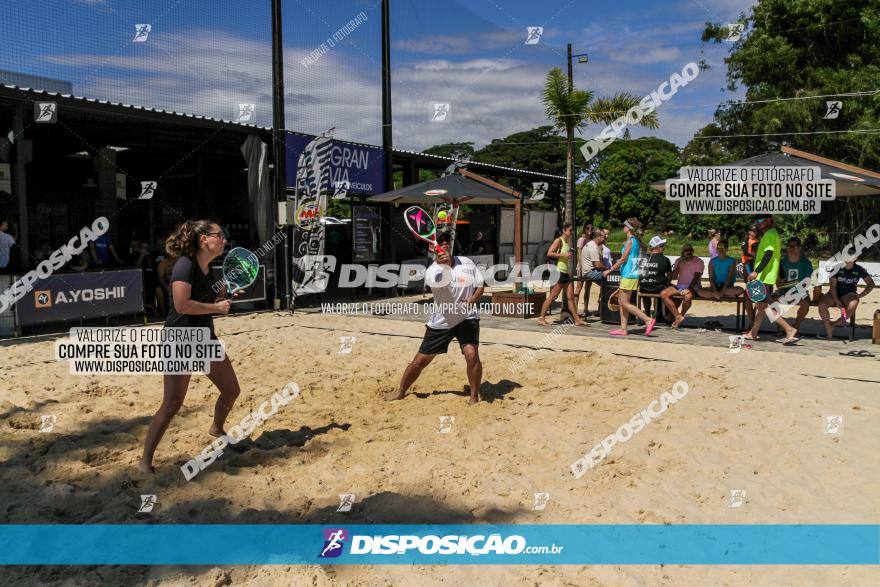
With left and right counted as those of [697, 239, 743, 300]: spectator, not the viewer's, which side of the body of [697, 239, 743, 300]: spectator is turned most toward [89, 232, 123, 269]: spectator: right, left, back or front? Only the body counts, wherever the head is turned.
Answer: right

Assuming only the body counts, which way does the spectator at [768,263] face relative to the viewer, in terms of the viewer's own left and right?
facing to the left of the viewer

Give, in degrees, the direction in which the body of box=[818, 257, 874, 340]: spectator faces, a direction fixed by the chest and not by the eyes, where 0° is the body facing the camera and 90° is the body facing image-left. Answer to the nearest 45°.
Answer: approximately 45°

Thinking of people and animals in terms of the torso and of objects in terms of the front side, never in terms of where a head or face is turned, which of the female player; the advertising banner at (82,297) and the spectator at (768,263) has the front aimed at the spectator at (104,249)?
the spectator at (768,263)

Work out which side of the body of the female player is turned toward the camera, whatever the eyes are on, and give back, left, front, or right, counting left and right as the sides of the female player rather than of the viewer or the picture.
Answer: right

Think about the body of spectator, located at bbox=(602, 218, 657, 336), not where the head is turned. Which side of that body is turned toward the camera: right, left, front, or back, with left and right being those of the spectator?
left

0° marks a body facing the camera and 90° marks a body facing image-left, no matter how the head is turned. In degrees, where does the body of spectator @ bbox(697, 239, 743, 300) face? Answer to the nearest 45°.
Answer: approximately 0°

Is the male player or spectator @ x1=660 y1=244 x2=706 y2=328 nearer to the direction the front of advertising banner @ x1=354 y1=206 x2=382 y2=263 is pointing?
the male player

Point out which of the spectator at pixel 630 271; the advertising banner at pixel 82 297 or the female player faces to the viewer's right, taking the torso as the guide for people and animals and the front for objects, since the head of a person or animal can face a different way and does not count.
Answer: the female player
